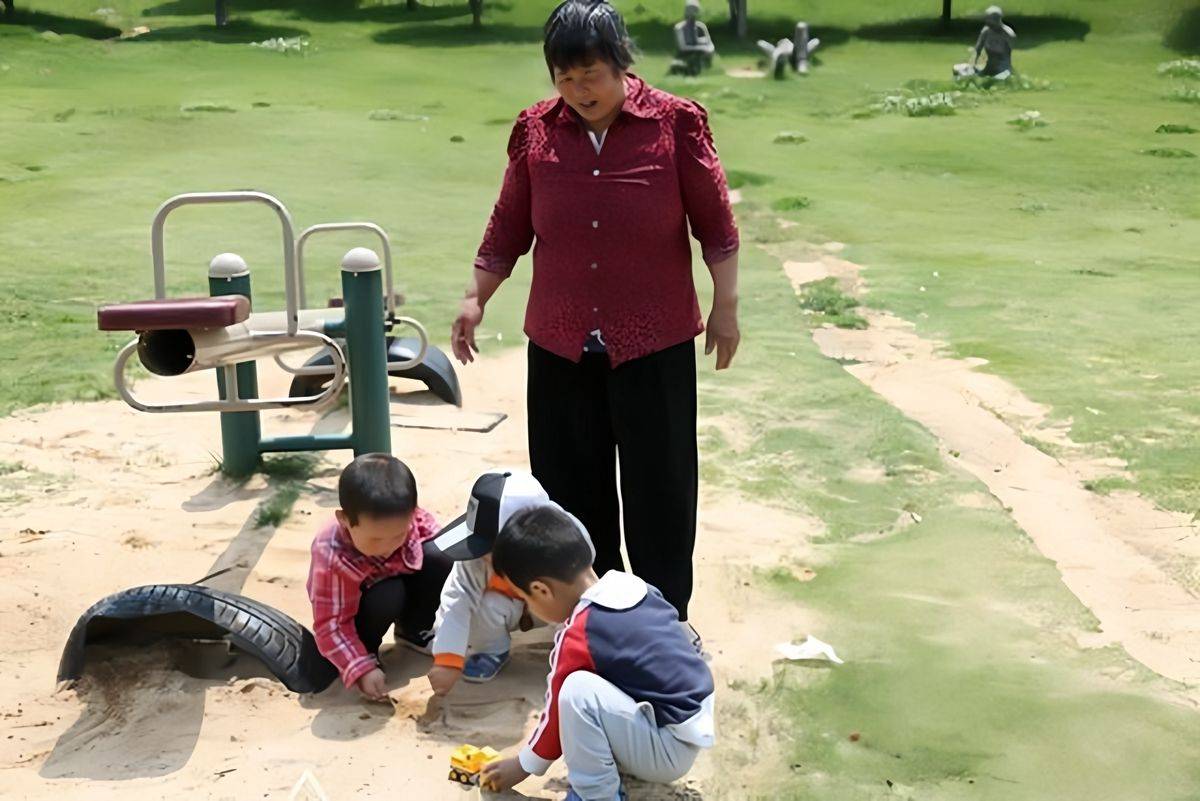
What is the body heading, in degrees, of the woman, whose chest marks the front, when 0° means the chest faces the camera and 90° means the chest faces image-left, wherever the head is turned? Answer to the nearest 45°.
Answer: approximately 0°

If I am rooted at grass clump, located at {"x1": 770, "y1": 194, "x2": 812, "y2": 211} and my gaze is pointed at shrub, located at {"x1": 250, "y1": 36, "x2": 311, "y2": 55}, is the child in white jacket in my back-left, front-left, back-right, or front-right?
back-left

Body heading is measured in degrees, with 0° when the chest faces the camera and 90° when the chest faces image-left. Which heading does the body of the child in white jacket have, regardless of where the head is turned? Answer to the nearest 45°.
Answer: approximately 45°

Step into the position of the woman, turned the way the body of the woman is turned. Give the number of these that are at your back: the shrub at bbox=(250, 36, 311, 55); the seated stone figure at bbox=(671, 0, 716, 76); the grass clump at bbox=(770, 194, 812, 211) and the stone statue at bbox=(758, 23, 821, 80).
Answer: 4

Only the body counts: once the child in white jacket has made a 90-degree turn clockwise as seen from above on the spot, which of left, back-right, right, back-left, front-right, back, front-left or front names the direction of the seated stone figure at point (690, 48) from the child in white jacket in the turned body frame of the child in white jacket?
front-right

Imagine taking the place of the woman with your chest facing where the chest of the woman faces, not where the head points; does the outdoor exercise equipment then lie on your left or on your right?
on your right

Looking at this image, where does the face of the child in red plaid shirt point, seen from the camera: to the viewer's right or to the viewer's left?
to the viewer's right

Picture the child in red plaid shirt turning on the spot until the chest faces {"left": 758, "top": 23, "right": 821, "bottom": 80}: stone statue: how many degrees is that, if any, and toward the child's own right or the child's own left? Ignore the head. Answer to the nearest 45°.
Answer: approximately 135° to the child's own left

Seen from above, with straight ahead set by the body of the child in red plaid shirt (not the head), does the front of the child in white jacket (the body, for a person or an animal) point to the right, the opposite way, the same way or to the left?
to the right

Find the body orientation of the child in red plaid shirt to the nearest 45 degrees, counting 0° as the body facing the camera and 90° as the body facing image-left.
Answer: approximately 315°

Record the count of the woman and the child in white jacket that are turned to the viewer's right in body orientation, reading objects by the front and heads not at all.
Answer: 0

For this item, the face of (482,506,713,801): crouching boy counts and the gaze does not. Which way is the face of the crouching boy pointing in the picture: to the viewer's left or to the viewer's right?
to the viewer's left
